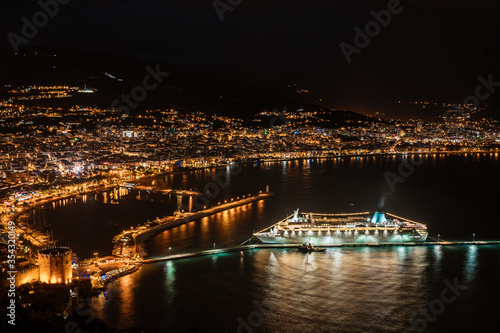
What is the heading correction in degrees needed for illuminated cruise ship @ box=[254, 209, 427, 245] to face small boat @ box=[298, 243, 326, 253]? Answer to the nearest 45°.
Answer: approximately 45° to its left

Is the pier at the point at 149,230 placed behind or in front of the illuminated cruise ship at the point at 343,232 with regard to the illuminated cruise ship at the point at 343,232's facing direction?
in front

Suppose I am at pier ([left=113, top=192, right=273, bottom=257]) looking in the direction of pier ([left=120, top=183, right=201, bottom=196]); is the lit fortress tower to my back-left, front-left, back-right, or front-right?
back-left

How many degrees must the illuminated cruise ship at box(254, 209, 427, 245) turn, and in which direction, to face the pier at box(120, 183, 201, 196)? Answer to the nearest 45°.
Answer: approximately 45° to its right

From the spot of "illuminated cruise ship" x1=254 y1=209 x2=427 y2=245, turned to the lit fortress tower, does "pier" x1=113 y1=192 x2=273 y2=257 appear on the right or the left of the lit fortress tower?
right

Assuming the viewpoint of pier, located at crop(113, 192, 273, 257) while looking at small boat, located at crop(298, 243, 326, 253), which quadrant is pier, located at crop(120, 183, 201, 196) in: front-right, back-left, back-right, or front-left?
back-left

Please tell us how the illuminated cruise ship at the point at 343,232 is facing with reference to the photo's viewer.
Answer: facing to the left of the viewer

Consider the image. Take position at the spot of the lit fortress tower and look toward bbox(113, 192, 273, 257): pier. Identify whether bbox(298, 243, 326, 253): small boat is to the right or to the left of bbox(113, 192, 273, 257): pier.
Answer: right

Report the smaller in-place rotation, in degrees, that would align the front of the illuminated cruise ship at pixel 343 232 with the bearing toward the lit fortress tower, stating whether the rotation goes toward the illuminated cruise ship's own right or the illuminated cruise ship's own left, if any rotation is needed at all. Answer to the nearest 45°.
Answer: approximately 45° to the illuminated cruise ship's own left

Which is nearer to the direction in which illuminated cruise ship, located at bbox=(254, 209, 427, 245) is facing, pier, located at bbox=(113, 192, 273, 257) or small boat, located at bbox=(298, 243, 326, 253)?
the pier

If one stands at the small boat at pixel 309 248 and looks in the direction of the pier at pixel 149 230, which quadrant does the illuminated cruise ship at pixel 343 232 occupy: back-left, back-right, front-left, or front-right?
back-right
